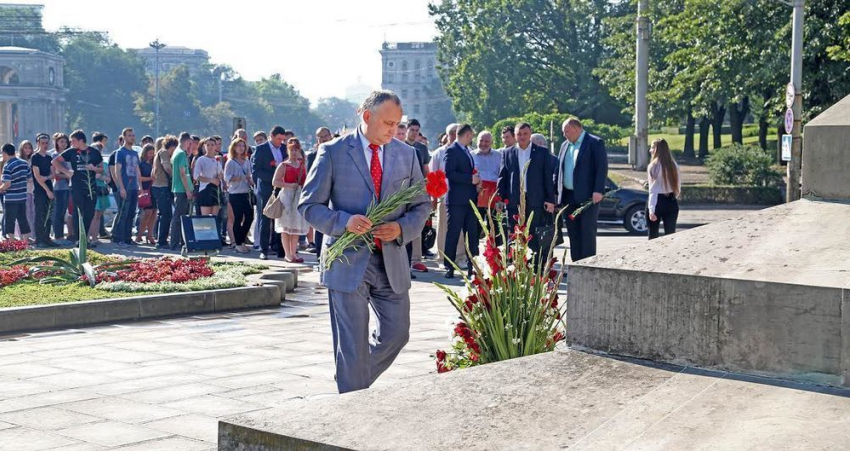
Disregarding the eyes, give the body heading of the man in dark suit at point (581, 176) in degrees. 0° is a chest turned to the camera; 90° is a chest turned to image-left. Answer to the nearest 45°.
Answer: approximately 45°

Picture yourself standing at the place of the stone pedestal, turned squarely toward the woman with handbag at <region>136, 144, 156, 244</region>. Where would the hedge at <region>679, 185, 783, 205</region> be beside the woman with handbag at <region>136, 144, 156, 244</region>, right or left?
right

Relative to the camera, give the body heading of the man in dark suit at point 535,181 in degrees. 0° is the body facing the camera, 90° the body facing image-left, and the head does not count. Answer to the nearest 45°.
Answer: approximately 0°

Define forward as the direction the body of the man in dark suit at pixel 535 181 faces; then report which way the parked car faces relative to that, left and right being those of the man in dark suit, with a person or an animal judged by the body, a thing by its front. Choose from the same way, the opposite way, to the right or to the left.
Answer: to the left

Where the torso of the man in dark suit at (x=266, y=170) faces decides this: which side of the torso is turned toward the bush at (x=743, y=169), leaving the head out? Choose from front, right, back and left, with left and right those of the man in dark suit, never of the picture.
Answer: left

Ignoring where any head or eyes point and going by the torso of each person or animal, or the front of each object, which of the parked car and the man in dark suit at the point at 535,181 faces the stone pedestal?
the man in dark suit

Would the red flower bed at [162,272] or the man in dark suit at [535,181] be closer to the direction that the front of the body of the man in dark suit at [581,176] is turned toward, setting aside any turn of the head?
the red flower bed

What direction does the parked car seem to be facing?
to the viewer's right
